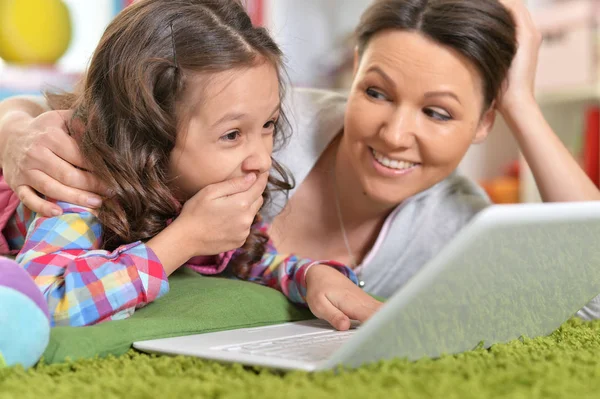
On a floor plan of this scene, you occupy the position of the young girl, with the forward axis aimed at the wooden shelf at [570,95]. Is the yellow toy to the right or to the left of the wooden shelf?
left

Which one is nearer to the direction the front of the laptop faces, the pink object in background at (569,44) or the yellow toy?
the yellow toy

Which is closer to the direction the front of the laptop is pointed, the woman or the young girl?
the young girl

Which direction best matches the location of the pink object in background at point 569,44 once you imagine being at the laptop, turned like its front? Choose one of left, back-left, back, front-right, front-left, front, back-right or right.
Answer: front-right

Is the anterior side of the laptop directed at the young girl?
yes

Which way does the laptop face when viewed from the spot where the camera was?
facing away from the viewer and to the left of the viewer
